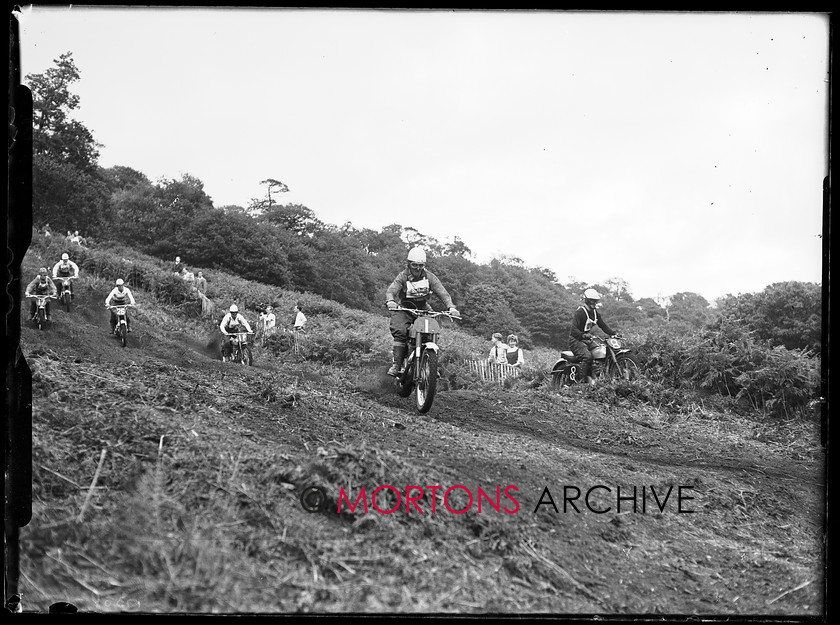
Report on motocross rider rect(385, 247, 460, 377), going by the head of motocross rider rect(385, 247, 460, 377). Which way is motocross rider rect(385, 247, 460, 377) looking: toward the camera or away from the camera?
toward the camera

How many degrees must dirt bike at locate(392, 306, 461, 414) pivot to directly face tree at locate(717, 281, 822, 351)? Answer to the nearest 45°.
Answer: approximately 90° to its left

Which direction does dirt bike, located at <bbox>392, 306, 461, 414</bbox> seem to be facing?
toward the camera

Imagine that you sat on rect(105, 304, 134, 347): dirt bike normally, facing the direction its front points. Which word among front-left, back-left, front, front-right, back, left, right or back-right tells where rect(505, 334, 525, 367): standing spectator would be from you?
left

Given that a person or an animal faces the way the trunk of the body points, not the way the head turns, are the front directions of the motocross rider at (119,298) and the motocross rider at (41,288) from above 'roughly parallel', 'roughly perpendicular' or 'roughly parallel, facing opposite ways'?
roughly parallel

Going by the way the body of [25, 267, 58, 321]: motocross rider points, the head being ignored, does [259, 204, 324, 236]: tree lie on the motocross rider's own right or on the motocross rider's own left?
on the motocross rider's own left

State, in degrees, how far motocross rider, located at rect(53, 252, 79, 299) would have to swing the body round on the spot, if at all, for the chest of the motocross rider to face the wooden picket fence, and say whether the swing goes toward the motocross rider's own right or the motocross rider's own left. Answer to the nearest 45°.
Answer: approximately 90° to the motocross rider's own left

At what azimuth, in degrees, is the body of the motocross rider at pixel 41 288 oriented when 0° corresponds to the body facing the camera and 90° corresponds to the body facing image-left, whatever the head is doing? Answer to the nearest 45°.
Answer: approximately 0°

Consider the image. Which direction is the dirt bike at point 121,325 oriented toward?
toward the camera

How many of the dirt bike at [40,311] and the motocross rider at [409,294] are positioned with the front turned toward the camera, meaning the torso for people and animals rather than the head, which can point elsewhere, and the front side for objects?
2

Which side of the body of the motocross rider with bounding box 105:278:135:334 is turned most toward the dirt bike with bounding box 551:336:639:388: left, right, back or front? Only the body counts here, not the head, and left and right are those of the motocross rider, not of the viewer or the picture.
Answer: front
